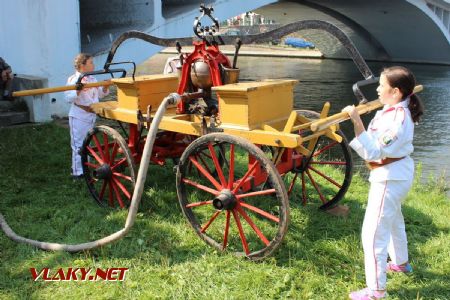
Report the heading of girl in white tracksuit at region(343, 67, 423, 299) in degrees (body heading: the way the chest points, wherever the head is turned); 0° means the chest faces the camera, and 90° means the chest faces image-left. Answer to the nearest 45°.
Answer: approximately 90°

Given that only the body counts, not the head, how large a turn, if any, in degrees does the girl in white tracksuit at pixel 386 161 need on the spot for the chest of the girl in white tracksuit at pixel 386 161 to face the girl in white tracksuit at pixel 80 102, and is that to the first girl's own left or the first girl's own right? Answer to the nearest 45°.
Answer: approximately 45° to the first girl's own right

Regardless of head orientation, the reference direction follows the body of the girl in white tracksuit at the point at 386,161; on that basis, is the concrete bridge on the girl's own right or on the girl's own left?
on the girl's own right

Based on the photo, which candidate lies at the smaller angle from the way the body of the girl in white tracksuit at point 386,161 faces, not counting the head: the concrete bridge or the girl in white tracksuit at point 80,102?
the girl in white tracksuit

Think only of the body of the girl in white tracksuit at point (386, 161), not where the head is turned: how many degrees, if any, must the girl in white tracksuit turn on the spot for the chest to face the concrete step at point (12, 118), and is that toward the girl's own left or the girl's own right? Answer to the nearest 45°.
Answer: approximately 45° to the girl's own right

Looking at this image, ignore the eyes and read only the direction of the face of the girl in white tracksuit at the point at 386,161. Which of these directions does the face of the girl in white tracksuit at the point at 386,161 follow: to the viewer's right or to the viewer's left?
to the viewer's left

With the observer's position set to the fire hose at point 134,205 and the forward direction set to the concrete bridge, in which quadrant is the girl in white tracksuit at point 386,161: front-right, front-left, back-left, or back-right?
back-right

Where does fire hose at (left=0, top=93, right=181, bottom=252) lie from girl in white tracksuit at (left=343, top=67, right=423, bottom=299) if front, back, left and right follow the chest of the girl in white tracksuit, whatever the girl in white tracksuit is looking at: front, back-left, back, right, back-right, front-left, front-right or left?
front
